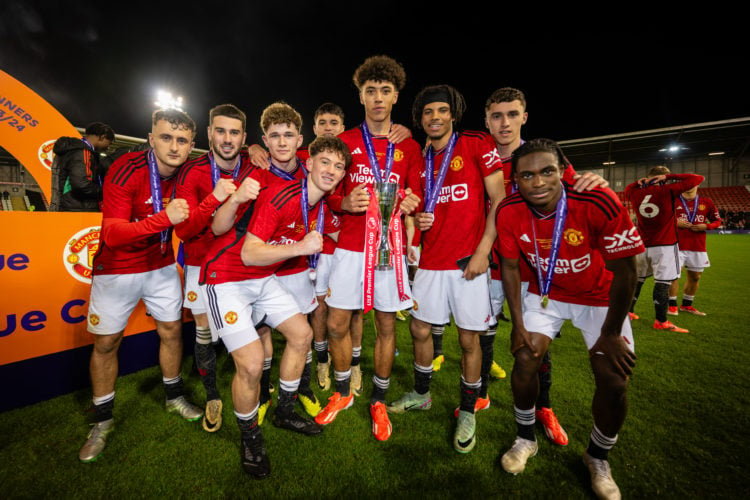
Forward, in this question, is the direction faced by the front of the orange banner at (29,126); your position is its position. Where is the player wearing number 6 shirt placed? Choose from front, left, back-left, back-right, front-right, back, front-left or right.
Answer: front-left

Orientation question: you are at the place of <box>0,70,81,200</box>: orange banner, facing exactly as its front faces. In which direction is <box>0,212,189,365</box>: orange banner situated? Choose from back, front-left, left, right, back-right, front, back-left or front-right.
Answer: front

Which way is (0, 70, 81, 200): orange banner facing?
toward the camera

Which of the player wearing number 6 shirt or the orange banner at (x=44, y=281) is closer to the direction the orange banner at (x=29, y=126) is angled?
the orange banner
